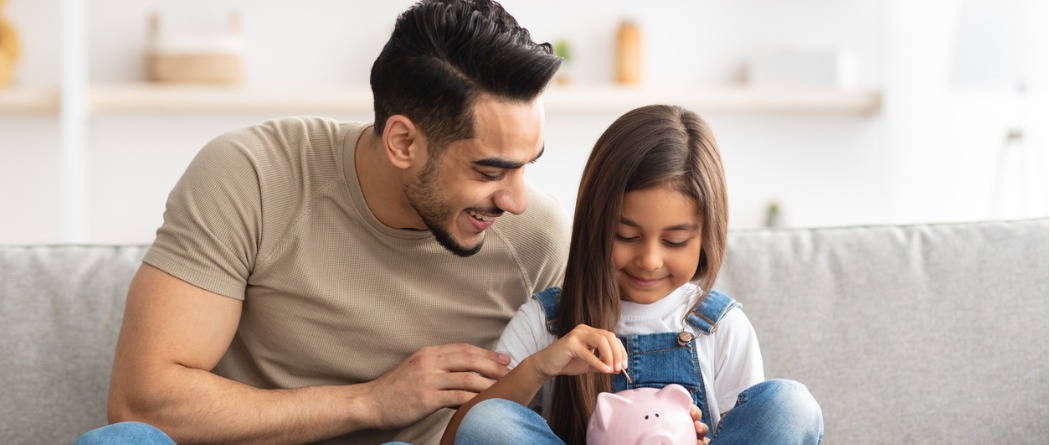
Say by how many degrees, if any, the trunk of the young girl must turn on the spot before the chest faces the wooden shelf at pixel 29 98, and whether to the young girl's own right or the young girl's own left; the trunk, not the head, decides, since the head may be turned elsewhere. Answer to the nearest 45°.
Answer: approximately 135° to the young girl's own right

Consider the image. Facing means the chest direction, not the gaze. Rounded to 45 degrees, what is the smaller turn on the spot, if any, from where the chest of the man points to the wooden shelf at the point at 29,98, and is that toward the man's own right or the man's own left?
approximately 180°

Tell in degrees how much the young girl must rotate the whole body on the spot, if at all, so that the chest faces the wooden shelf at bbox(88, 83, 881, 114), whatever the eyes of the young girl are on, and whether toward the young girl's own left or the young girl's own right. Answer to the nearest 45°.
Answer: approximately 180°

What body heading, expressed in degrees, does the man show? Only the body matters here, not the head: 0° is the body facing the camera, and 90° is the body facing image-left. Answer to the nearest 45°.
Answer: approximately 315°

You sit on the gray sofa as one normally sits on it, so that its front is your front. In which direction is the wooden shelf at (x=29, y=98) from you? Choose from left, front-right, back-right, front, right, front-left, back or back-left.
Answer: back-right

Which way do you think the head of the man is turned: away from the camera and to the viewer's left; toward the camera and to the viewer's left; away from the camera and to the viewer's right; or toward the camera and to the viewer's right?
toward the camera and to the viewer's right

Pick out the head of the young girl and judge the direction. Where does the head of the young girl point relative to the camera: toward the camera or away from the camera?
toward the camera

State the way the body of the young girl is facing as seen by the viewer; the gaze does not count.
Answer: toward the camera

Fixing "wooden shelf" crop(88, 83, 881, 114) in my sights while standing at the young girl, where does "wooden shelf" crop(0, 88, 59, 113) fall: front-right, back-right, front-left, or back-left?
front-left

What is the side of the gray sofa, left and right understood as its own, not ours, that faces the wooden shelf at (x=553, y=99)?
back

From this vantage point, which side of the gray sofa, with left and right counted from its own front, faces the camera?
front
